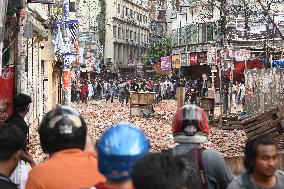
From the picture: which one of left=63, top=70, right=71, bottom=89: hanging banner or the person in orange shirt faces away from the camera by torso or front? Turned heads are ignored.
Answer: the person in orange shirt

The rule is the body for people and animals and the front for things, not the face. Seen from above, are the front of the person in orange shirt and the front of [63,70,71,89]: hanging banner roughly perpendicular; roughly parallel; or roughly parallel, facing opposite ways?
roughly parallel, facing opposite ways

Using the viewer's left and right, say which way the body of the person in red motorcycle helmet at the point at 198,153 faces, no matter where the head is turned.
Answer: facing away from the viewer

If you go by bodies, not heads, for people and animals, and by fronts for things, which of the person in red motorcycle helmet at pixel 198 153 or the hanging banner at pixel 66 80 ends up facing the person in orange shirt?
the hanging banner

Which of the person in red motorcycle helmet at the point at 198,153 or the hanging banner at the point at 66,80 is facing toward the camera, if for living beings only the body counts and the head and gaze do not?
the hanging banner

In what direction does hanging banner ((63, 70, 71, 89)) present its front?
toward the camera

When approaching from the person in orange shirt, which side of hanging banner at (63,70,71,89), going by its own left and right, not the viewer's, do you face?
front

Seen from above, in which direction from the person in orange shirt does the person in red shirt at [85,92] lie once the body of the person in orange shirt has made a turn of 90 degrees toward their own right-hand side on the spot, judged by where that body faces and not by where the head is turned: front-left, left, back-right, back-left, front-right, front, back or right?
left

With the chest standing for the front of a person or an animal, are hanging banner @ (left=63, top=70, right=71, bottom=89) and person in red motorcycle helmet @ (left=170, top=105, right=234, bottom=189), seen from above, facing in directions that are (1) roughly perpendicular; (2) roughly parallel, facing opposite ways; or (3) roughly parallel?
roughly parallel, facing opposite ways

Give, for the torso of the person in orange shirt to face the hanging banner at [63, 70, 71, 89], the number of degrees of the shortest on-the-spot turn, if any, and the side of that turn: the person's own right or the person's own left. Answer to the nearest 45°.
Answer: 0° — they already face it

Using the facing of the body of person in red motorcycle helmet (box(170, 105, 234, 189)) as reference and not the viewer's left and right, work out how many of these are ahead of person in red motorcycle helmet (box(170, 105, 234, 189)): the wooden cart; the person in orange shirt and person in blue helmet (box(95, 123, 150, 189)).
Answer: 1

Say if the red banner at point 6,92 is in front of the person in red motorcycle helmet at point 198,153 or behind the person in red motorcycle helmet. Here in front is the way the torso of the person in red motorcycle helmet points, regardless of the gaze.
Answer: in front

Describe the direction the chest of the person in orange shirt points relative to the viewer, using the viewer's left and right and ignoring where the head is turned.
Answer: facing away from the viewer

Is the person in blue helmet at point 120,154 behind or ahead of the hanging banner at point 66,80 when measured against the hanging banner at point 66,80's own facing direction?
ahead

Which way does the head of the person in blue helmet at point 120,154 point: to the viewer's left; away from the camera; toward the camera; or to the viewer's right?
away from the camera

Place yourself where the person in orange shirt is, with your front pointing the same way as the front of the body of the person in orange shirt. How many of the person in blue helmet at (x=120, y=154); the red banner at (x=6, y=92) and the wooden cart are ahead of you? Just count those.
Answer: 2

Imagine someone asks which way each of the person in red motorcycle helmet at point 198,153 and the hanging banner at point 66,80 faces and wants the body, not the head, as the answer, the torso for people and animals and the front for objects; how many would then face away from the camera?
1
